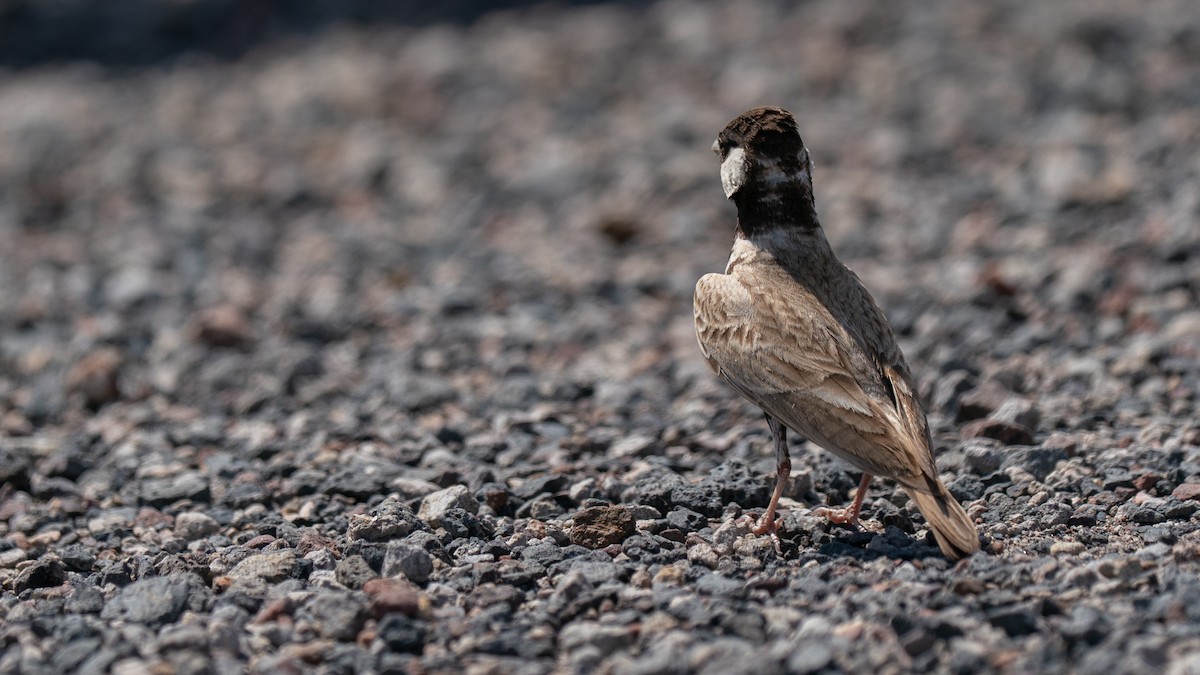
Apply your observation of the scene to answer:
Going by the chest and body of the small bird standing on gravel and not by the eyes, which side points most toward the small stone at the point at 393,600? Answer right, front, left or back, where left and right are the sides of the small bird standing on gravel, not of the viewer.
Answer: left

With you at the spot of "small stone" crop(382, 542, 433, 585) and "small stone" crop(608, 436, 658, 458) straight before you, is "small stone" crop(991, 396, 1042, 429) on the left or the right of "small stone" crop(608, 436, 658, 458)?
right

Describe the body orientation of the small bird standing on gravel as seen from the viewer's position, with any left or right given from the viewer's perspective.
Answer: facing away from the viewer and to the left of the viewer

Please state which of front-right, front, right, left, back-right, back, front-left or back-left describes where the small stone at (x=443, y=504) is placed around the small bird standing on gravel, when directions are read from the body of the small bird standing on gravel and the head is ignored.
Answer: front-left

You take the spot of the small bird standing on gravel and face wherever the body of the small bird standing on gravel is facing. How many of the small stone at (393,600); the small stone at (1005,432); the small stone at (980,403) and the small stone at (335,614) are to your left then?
2

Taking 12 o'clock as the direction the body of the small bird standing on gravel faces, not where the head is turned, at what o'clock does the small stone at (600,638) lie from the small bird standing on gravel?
The small stone is roughly at 8 o'clock from the small bird standing on gravel.

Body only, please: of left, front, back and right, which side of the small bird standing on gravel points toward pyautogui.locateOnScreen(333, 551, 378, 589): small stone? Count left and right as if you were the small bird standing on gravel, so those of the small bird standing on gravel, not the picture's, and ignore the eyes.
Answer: left

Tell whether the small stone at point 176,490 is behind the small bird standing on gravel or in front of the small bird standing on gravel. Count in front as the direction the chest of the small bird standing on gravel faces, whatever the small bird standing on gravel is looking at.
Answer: in front

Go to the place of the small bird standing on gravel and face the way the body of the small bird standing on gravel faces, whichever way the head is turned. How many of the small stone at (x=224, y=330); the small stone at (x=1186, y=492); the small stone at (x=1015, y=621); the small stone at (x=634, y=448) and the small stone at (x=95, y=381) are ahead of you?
3

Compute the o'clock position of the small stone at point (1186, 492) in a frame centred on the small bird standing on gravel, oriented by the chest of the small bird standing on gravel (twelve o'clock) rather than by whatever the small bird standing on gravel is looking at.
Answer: The small stone is roughly at 4 o'clock from the small bird standing on gravel.

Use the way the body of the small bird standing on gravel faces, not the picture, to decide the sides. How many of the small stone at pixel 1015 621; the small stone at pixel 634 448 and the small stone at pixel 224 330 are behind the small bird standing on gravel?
1

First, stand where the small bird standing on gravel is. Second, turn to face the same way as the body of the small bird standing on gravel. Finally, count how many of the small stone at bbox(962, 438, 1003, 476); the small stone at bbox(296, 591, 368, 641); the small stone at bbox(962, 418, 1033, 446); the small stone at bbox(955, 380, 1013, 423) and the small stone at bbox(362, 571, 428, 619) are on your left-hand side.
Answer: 2

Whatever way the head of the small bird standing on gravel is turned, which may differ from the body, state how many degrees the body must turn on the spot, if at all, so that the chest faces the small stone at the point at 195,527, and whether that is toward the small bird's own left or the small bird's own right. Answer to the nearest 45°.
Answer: approximately 45° to the small bird's own left

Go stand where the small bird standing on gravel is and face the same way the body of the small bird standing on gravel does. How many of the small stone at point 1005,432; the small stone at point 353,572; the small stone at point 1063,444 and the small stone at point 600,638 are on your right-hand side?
2

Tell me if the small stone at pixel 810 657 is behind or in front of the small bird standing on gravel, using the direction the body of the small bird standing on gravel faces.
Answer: behind
